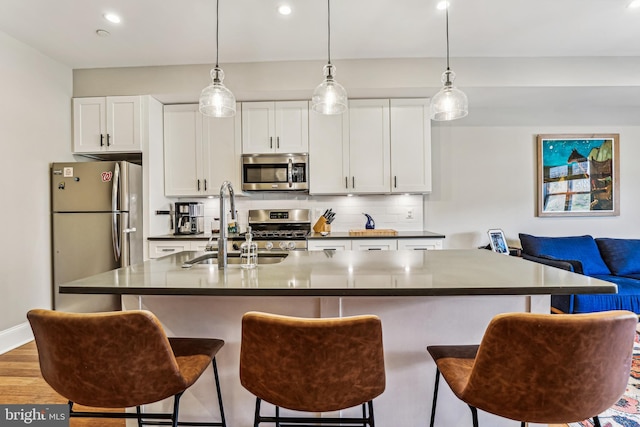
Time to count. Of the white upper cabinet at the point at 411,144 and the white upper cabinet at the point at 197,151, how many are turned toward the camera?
2

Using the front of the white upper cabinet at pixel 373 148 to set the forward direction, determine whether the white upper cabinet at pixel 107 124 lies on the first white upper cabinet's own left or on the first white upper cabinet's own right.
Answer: on the first white upper cabinet's own right

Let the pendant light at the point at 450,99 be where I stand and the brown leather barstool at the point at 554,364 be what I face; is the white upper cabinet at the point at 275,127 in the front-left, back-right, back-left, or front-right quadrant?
back-right

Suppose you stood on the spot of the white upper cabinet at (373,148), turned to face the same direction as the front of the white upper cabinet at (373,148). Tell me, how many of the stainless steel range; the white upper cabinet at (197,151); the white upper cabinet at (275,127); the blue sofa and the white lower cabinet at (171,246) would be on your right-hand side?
4

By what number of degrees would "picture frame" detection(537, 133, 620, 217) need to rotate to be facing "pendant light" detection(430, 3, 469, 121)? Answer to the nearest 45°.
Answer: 0° — it already faces it

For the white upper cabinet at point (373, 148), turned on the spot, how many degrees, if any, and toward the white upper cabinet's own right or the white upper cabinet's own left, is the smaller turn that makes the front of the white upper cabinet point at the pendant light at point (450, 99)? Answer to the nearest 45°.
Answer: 0° — it already faces it

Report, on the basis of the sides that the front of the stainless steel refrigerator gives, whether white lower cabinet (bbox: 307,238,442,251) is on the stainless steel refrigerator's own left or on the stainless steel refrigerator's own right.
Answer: on the stainless steel refrigerator's own left
